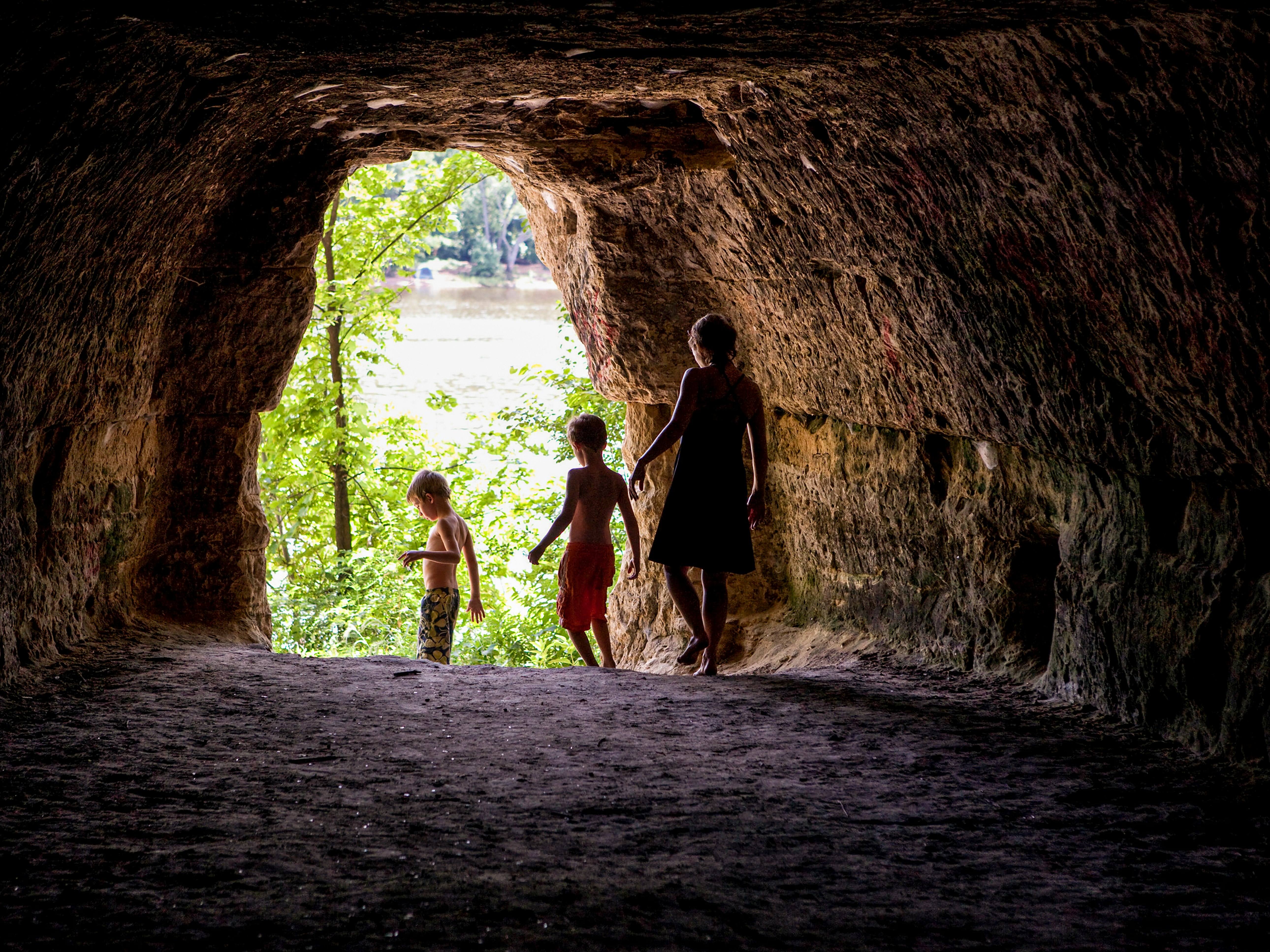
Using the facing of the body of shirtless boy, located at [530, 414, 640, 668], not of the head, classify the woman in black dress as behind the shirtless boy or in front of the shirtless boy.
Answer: behind

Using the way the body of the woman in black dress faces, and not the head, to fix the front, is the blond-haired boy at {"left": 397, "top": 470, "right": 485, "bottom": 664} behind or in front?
in front

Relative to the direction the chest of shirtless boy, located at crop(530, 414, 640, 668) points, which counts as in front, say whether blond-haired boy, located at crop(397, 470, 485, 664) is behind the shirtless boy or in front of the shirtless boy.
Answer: in front

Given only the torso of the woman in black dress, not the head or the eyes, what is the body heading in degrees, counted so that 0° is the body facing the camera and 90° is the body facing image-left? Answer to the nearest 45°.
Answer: approximately 135°

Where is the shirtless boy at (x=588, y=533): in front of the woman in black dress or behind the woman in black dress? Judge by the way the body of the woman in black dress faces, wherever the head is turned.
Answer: in front

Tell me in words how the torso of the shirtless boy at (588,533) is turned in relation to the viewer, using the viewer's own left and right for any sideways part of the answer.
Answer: facing away from the viewer and to the left of the viewer

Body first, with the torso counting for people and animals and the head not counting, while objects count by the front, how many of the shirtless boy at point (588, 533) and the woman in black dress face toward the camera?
0

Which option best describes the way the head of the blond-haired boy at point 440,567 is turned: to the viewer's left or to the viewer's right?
to the viewer's left
